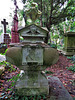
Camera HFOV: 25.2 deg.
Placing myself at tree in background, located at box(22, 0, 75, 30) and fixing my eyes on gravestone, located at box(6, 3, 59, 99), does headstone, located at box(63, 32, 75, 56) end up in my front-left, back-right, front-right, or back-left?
front-left

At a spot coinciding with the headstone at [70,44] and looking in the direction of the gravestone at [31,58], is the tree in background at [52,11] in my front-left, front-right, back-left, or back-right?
back-right

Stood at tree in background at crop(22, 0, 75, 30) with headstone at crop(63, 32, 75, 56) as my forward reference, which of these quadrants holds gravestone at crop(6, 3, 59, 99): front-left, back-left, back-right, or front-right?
front-right

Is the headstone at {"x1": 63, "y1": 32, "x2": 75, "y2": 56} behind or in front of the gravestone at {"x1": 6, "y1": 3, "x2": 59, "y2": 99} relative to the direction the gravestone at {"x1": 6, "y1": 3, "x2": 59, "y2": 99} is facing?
behind

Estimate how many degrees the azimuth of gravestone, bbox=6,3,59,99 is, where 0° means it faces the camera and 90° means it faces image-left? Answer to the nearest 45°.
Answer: approximately 0°

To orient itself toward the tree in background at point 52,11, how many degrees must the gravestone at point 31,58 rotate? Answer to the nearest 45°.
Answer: approximately 180°
